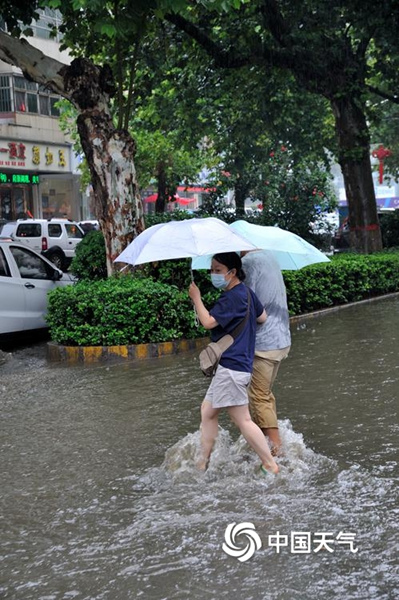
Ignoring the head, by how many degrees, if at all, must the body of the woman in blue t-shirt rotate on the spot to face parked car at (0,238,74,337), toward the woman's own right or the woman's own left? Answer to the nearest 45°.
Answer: approximately 45° to the woman's own right

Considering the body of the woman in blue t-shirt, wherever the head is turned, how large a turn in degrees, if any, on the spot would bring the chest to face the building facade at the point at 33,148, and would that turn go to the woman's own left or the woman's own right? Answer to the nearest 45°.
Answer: approximately 90° to the woman's own right

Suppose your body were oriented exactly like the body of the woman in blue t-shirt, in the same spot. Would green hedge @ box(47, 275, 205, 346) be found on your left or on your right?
on your right

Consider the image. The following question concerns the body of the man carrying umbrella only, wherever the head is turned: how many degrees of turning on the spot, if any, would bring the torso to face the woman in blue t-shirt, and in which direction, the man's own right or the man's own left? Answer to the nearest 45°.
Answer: approximately 45° to the man's own left

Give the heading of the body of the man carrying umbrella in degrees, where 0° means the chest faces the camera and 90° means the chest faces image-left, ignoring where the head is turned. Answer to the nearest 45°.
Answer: approximately 90°

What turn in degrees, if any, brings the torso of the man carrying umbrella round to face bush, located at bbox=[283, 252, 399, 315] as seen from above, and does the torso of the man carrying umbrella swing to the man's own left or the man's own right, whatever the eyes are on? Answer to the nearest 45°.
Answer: approximately 90° to the man's own right

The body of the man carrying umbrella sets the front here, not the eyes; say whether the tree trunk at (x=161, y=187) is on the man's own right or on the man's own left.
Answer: on the man's own right

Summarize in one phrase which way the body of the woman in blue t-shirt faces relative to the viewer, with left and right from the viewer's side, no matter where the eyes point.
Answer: facing to the left of the viewer
